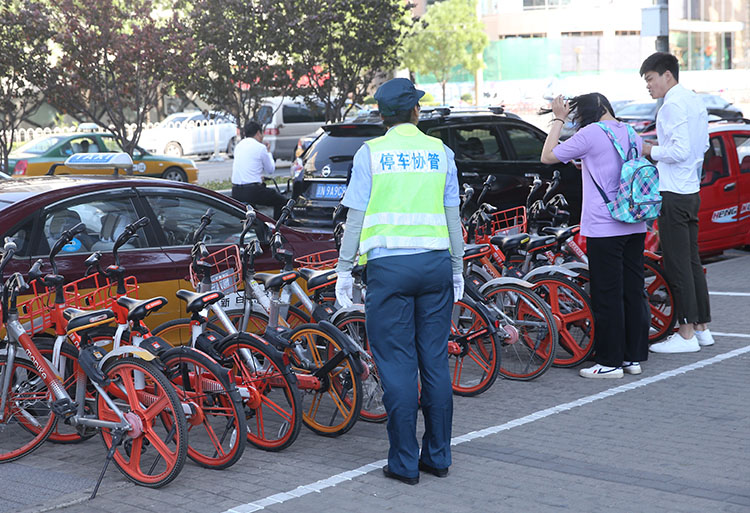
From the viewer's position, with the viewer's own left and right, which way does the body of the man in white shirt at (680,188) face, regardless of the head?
facing to the left of the viewer

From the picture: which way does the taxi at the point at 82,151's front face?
to the viewer's right

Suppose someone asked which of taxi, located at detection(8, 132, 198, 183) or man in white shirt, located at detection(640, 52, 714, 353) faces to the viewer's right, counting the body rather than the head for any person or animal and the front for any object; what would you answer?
the taxi

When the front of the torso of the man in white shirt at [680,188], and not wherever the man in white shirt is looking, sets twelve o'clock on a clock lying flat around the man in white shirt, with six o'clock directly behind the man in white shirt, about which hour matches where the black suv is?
The black suv is roughly at 2 o'clock from the man in white shirt.

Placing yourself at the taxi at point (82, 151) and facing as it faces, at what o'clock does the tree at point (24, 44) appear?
The tree is roughly at 3 o'clock from the taxi.

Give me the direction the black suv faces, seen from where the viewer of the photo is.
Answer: facing away from the viewer and to the right of the viewer

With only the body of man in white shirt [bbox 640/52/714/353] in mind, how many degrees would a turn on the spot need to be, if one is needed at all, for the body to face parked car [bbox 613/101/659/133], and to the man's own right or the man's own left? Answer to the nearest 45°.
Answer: approximately 90° to the man's own right

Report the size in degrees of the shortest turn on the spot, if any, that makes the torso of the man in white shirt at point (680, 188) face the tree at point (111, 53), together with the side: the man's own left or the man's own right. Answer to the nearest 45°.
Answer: approximately 45° to the man's own right

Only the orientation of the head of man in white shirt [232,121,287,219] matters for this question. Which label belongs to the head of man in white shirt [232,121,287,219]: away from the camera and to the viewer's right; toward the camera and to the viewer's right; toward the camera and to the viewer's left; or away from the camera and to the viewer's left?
away from the camera and to the viewer's right
